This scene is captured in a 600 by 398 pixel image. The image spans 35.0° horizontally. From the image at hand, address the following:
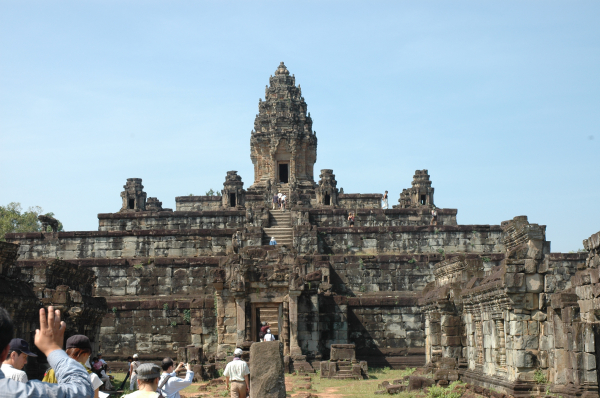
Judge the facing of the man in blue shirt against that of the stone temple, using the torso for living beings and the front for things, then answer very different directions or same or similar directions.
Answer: very different directions

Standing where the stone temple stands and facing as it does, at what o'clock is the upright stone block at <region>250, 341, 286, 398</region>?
The upright stone block is roughly at 12 o'clock from the stone temple.

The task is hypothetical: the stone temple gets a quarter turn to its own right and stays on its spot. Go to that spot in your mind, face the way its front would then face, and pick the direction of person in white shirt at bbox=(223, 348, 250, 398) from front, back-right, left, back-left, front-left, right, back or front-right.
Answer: left

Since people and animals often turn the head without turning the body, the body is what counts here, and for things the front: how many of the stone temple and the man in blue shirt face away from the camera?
1

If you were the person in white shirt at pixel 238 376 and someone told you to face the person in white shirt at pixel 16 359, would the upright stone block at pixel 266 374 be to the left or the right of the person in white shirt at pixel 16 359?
left

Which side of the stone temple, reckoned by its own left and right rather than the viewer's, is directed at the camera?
front

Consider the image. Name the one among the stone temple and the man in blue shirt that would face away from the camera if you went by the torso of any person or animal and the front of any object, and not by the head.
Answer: the man in blue shirt

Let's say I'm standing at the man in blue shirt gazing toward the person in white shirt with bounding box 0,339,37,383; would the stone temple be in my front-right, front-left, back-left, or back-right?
front-right

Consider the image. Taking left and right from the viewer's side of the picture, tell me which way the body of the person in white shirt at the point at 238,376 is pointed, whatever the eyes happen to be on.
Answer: facing away from the viewer

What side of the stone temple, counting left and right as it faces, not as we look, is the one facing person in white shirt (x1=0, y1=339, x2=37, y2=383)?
front

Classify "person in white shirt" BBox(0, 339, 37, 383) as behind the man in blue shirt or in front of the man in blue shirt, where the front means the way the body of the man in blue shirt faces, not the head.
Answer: in front

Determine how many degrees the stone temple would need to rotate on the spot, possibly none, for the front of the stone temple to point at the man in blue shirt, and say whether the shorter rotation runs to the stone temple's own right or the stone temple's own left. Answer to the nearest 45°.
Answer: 0° — it already faces them

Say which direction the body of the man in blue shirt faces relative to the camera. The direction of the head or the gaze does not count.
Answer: away from the camera
